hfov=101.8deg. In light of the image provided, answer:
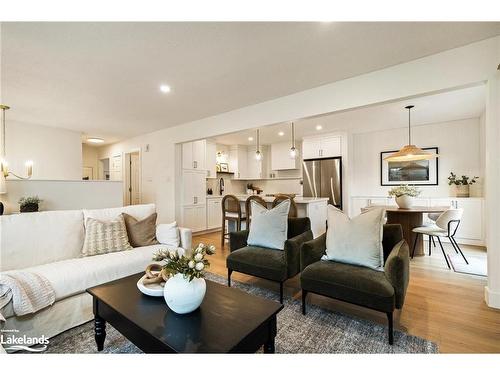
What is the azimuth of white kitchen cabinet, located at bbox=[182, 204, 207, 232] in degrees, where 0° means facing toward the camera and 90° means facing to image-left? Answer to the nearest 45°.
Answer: approximately 45°

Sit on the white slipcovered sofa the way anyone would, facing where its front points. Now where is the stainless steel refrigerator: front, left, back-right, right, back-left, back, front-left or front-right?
front-left

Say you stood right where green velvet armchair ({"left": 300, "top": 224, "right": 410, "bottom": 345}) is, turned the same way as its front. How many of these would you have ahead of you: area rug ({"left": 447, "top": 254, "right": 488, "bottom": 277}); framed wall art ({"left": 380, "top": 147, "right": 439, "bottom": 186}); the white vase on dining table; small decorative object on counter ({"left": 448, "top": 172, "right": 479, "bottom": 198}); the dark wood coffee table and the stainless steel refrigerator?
1

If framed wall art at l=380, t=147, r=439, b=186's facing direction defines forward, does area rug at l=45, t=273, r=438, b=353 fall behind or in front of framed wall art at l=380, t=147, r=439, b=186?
in front

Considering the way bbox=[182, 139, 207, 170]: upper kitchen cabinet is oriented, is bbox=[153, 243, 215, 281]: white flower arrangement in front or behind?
in front

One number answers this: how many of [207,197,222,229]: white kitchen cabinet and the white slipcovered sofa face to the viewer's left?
0

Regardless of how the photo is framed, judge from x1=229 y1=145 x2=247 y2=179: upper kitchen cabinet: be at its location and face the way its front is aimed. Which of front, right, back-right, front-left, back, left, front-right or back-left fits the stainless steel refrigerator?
left

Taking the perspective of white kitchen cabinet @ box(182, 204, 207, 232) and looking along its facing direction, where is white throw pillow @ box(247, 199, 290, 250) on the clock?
The white throw pillow is roughly at 10 o'clock from the white kitchen cabinet.

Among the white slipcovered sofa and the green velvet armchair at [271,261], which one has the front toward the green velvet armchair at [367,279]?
the white slipcovered sofa

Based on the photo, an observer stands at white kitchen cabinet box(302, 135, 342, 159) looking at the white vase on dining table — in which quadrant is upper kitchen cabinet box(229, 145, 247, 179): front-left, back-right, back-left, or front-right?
back-right

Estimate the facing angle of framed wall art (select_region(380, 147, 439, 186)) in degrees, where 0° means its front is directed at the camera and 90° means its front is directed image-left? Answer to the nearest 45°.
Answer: approximately 45°

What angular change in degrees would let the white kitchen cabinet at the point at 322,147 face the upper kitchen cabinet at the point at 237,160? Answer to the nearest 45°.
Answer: approximately 45° to its right
